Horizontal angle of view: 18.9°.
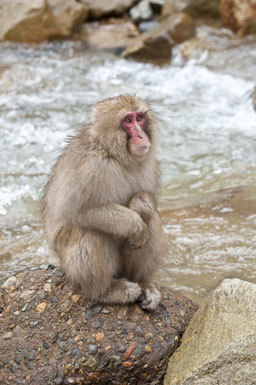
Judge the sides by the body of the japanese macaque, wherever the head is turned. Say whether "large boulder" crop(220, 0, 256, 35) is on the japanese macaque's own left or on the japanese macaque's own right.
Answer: on the japanese macaque's own left

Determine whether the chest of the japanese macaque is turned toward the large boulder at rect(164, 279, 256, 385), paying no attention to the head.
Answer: yes

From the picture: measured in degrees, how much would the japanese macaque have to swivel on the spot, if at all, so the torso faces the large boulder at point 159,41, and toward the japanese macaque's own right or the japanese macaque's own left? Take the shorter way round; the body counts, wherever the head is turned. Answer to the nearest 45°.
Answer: approximately 135° to the japanese macaque's own left

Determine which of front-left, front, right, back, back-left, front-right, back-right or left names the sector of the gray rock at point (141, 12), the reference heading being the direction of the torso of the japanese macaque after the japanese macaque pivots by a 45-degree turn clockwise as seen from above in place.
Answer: back

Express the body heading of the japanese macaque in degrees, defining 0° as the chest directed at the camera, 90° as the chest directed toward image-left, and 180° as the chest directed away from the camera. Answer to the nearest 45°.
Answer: approximately 315°

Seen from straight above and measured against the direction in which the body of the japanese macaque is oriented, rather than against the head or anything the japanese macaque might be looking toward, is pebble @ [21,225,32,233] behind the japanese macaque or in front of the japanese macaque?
behind

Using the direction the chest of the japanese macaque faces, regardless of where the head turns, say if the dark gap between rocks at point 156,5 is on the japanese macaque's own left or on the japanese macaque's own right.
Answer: on the japanese macaque's own left

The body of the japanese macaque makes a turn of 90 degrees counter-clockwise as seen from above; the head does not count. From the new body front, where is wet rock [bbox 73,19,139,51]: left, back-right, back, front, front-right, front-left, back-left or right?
front-left

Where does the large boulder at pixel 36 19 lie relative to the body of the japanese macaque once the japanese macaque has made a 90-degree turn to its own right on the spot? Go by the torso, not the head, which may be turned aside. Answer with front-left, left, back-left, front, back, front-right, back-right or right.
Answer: back-right
